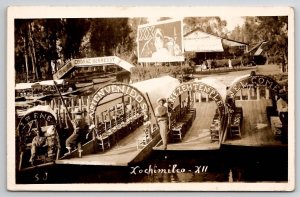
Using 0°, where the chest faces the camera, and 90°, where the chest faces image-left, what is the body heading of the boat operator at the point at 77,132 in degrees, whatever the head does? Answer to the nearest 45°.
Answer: approximately 45°

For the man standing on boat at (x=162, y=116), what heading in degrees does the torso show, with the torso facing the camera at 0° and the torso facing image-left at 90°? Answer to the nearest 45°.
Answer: approximately 0°
